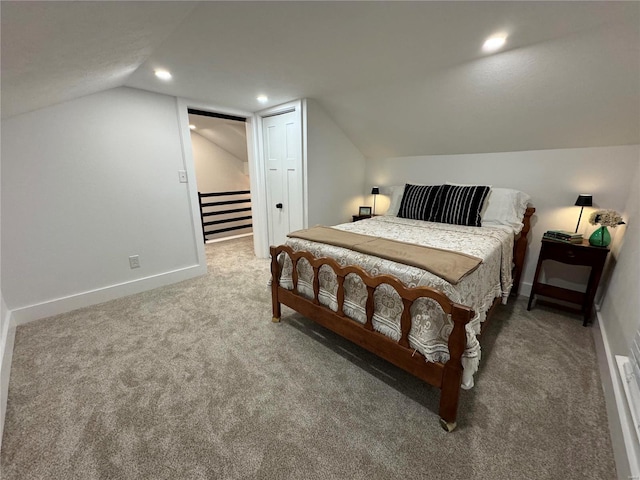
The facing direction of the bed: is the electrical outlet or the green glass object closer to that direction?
the electrical outlet

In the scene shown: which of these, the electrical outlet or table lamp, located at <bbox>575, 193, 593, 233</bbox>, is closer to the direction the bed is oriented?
the electrical outlet

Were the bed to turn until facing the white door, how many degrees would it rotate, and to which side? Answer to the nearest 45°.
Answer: approximately 90° to its right

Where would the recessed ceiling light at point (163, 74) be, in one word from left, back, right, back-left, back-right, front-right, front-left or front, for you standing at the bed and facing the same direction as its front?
front-right

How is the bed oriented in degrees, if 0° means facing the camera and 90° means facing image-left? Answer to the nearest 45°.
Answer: approximately 45°

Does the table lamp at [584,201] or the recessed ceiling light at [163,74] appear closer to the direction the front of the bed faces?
the recessed ceiling light

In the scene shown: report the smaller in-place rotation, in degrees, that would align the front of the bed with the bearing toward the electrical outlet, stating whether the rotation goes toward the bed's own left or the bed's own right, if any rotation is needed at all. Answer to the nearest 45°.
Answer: approximately 45° to the bed's own right

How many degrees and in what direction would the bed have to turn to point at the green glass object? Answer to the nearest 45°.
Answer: approximately 180°

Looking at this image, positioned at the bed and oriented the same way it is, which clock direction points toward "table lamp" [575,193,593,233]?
The table lamp is roughly at 8 o'clock from the bed.

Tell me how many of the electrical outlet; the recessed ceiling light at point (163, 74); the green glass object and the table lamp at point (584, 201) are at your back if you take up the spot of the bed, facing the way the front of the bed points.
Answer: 2

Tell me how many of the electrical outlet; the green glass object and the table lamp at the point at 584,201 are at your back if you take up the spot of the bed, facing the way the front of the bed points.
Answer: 2
